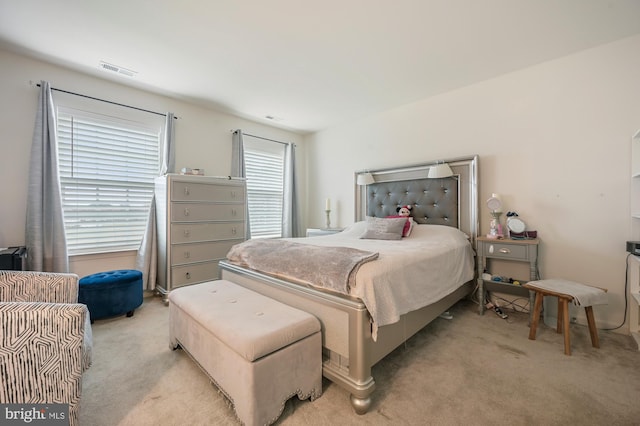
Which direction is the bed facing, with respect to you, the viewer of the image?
facing the viewer and to the left of the viewer

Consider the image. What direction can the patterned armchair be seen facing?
to the viewer's right

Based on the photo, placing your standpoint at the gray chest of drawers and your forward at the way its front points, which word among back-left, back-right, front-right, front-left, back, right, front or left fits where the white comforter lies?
front

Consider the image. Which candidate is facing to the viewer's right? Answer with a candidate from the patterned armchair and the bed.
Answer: the patterned armchair

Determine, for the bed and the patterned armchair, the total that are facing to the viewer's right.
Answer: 1

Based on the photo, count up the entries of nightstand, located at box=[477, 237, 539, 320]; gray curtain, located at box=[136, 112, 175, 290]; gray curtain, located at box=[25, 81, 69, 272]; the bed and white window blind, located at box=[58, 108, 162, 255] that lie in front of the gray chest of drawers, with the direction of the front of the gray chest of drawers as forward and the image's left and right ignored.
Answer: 2

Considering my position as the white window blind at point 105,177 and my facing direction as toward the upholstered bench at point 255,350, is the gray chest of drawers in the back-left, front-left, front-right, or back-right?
front-left

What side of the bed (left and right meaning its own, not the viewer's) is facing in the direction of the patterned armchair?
front

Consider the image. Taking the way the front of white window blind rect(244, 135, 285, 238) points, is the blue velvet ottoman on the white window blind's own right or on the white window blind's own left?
on the white window blind's own right

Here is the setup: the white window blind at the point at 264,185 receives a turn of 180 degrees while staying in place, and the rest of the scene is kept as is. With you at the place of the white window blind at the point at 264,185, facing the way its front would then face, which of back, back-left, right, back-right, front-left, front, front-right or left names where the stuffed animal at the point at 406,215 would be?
back

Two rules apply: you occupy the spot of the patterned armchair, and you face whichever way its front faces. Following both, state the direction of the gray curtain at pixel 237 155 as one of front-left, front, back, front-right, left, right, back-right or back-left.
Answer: front-left

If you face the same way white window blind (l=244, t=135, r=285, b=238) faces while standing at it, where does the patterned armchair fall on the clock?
The patterned armchair is roughly at 2 o'clock from the white window blind.

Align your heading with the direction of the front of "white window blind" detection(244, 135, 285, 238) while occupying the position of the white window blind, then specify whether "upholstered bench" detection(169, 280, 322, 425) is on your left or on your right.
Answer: on your right
